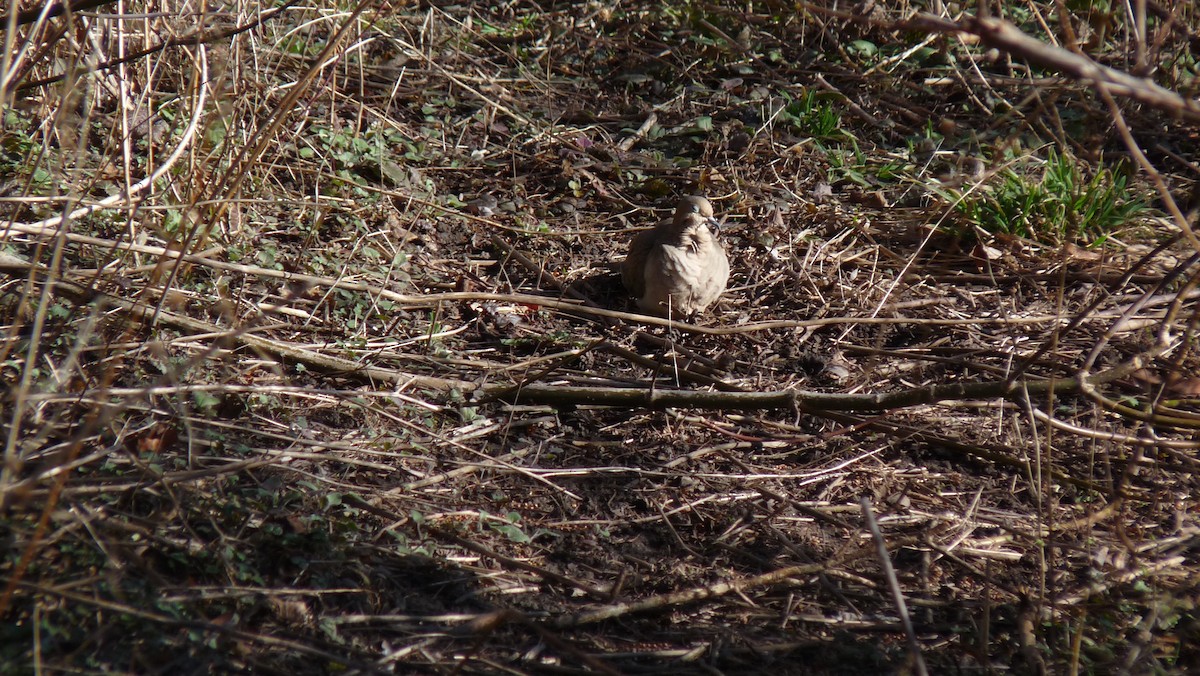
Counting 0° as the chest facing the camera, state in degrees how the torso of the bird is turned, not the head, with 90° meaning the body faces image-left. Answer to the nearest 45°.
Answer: approximately 315°

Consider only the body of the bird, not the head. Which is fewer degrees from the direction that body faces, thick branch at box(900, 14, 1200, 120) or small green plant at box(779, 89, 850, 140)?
the thick branch

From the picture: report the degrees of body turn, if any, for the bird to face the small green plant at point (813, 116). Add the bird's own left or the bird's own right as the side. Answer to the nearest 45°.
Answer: approximately 135° to the bird's own left

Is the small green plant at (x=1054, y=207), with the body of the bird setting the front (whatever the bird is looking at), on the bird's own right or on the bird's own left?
on the bird's own left
